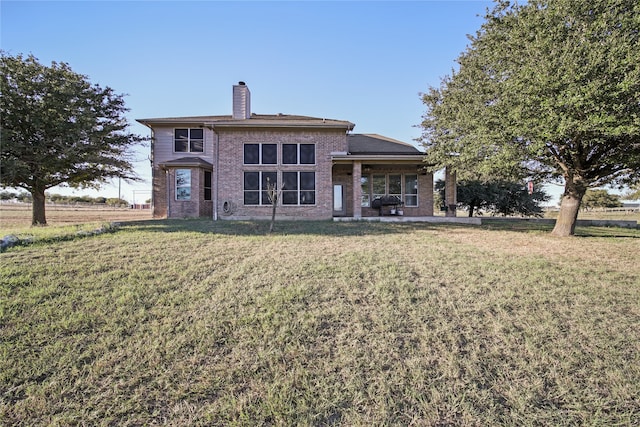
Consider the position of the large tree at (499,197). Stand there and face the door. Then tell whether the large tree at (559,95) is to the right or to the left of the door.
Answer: left

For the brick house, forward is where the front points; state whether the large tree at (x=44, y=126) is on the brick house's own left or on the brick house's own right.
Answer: on the brick house's own left

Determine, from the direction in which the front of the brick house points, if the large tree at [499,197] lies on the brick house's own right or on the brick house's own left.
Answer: on the brick house's own right

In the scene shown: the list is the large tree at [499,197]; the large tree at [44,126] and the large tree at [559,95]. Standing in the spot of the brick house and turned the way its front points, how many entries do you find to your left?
1

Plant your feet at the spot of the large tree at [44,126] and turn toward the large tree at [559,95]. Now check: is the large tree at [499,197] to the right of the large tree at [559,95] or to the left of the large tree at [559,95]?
left

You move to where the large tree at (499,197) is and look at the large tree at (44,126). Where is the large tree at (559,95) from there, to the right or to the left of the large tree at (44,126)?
left

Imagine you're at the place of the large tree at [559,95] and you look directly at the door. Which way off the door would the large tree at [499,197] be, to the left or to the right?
right

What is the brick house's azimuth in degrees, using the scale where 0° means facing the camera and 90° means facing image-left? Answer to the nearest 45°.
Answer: approximately 180°

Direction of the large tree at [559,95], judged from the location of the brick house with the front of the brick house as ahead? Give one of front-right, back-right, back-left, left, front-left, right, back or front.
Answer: back-right
